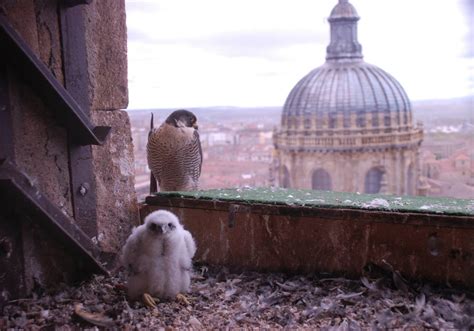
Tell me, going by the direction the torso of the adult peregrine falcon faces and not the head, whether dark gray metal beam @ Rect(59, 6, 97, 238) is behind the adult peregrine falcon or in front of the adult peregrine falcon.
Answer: in front

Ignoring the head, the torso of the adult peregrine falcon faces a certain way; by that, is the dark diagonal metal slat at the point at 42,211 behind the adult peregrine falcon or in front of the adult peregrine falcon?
in front

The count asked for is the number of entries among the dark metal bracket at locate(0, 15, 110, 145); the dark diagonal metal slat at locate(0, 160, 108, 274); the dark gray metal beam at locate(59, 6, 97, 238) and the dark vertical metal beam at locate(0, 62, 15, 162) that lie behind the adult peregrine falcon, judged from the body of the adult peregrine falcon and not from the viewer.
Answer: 0

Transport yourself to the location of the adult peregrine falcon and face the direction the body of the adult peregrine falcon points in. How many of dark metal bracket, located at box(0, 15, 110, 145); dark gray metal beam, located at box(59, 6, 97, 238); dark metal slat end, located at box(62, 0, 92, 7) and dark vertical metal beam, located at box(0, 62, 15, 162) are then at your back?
0

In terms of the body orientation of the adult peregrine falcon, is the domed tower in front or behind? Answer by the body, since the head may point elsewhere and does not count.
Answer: behind

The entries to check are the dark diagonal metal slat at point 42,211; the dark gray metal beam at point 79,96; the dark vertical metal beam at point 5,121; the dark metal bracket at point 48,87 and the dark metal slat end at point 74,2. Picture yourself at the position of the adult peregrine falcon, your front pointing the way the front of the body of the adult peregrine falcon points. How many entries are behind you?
0

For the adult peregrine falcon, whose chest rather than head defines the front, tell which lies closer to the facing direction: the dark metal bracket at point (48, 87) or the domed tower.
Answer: the dark metal bracket

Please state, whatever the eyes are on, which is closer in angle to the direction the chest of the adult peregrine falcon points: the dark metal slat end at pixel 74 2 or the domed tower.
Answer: the dark metal slat end

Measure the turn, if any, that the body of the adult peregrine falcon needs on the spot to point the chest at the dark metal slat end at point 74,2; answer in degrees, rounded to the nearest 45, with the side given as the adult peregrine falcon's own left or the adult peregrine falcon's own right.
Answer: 0° — it already faces it

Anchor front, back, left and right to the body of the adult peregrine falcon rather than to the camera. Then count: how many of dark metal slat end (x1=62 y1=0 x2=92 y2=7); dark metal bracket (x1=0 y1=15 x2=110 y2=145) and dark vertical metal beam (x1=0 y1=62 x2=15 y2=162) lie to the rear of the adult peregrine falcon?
0

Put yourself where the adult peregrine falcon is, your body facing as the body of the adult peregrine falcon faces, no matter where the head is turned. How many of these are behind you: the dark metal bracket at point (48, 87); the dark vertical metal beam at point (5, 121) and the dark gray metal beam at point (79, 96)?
0

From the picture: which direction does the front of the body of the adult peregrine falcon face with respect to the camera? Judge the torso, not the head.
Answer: toward the camera
